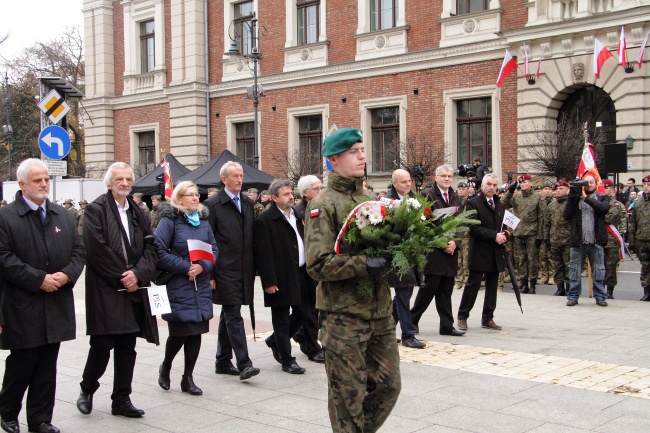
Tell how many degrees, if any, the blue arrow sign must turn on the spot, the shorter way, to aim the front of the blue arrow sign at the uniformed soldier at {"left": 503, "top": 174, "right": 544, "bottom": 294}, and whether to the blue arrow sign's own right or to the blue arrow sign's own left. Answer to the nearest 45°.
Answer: approximately 90° to the blue arrow sign's own left

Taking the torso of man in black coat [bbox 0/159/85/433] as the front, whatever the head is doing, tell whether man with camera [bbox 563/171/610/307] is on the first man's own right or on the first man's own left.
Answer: on the first man's own left

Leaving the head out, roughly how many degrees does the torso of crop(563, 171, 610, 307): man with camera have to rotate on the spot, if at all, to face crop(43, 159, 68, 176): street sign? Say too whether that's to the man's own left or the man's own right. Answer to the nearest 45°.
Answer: approximately 90° to the man's own right

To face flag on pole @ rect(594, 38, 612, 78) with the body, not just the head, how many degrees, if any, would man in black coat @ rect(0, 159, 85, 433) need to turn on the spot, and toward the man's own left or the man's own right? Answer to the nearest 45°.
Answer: approximately 90° to the man's own left

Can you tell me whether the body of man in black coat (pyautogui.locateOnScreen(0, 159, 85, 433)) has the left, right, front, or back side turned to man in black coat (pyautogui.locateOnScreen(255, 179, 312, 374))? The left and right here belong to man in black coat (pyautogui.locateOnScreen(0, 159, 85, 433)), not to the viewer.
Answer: left
